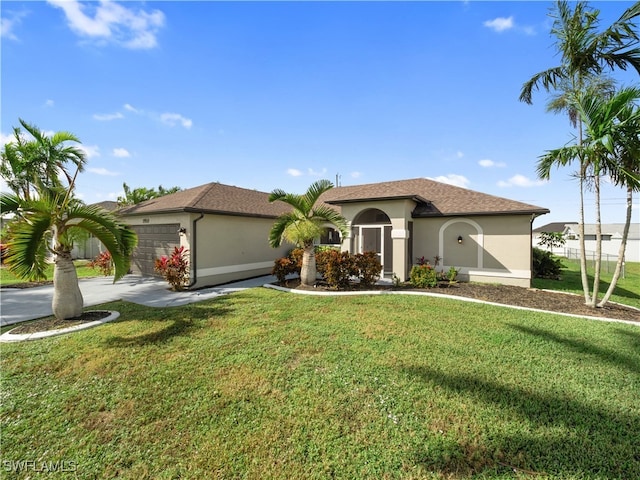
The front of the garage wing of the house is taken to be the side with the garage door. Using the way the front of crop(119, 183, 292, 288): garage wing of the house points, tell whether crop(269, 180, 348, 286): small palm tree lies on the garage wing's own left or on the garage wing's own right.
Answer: on the garage wing's own left

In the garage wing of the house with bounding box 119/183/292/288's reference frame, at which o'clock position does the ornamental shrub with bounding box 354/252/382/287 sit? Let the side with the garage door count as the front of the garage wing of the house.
The ornamental shrub is roughly at 9 o'clock from the garage wing of the house.

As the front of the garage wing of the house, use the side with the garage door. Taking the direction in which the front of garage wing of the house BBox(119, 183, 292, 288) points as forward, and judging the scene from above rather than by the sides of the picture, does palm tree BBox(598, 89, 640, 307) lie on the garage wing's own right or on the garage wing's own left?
on the garage wing's own left

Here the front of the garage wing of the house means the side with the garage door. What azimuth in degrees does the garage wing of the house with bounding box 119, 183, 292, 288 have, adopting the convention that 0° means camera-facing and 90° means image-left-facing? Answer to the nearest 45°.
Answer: approximately 45°

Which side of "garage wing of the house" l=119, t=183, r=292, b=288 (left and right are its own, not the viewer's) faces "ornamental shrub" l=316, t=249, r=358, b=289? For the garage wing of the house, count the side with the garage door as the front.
left
